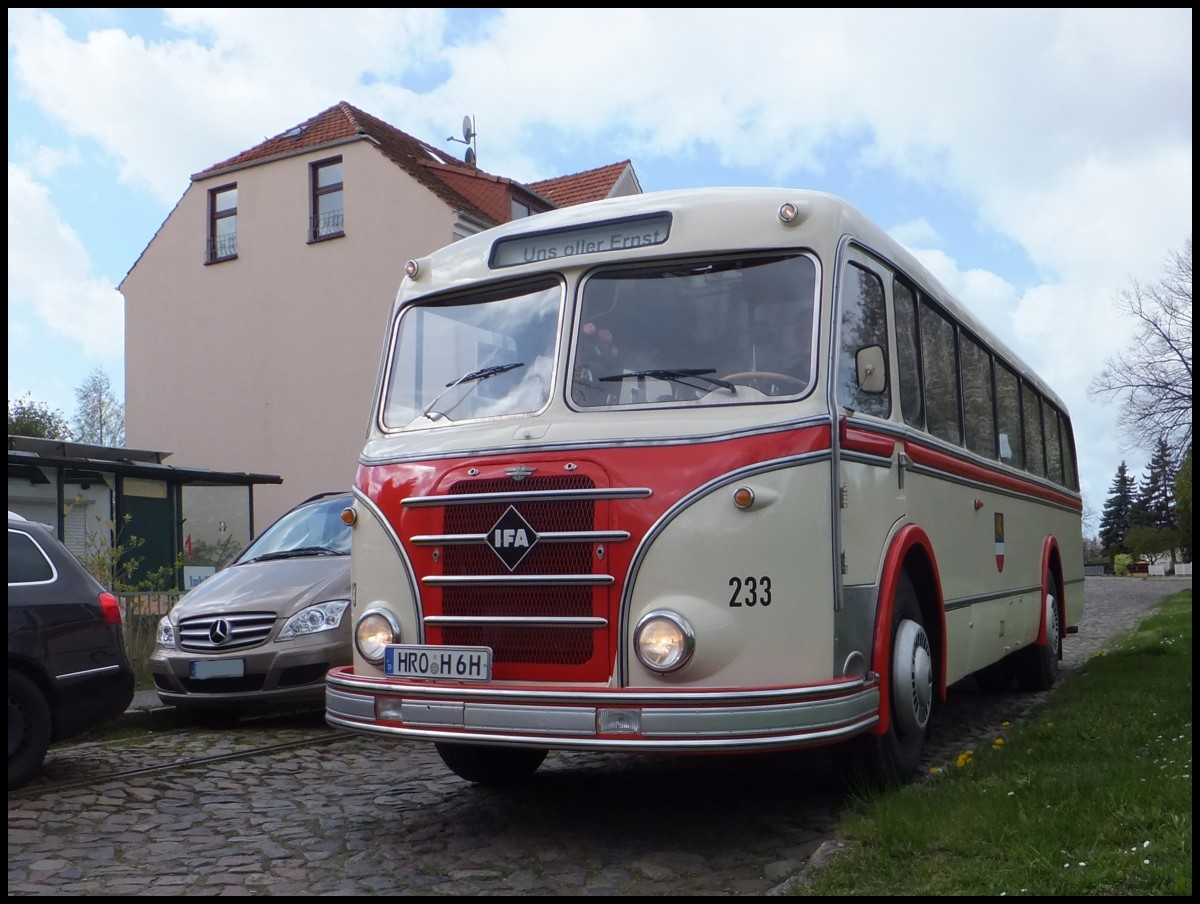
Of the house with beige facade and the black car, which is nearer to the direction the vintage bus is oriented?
the black car

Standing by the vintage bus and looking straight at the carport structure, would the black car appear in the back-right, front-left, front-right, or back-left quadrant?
front-left

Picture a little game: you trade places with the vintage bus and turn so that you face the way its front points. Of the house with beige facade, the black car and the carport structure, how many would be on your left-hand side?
0

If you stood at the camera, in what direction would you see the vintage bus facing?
facing the viewer and to the left of the viewer

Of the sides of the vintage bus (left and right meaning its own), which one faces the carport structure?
right

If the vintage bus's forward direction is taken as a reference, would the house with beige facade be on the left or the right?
on its right

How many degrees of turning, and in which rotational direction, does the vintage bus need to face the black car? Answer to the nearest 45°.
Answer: approximately 90° to its right
